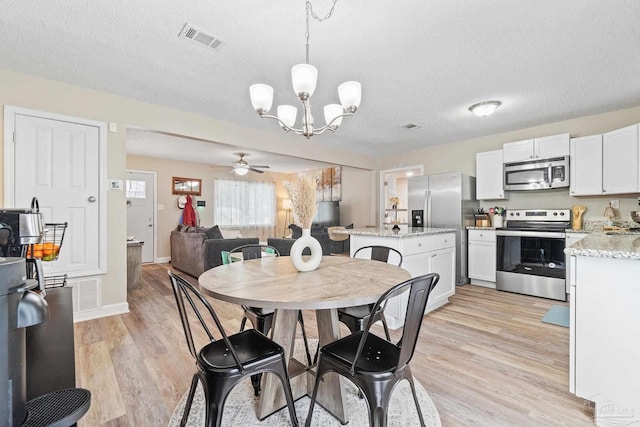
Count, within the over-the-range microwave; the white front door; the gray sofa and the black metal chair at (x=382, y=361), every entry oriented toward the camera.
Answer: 2

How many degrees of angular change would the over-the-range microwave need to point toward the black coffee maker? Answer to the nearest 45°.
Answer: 0° — it already faces it

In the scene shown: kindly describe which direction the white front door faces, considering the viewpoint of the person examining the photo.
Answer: facing the viewer

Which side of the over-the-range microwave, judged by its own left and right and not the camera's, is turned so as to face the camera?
front

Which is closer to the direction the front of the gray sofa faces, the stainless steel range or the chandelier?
the stainless steel range

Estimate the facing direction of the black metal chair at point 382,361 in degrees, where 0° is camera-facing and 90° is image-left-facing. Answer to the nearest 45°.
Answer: approximately 135°

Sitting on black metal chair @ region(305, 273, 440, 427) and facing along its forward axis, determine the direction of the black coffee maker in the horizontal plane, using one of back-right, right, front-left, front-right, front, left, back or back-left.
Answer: left

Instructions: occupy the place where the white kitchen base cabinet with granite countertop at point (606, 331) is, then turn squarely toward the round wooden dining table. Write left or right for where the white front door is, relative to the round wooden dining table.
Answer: right

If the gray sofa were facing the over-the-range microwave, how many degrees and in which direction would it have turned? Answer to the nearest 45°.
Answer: approximately 90° to its right

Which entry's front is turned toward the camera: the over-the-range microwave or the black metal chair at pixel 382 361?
the over-the-range microwave

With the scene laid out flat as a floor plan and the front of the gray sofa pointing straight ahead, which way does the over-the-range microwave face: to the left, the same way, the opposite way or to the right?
the opposite way

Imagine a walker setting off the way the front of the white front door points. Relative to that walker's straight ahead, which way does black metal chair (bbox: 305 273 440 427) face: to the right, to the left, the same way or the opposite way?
the opposite way

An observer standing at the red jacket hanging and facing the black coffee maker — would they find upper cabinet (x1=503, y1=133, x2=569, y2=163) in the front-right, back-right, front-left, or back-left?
front-left

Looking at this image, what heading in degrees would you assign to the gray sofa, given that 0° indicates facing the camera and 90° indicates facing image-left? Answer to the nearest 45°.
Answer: approximately 225°

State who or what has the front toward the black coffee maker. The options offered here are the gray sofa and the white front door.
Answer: the white front door

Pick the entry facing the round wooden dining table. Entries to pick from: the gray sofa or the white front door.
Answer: the white front door

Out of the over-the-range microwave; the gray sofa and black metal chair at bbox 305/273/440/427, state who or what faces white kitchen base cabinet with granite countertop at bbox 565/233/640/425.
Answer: the over-the-range microwave

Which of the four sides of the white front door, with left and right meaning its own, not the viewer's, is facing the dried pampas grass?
front
